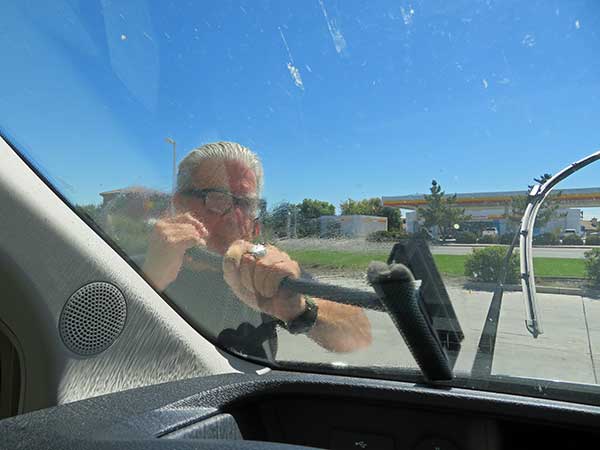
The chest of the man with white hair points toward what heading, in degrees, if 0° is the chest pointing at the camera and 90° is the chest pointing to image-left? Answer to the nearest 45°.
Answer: approximately 315°
